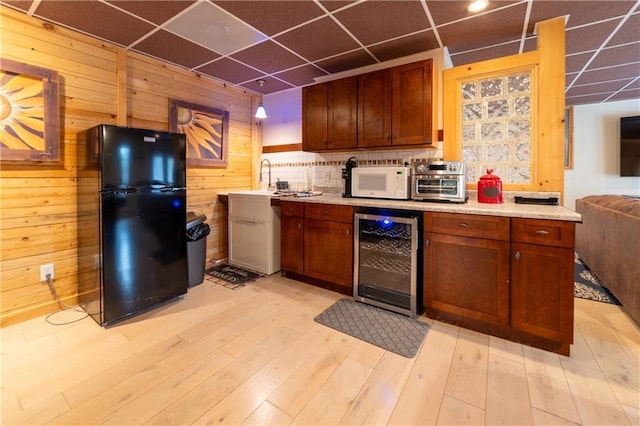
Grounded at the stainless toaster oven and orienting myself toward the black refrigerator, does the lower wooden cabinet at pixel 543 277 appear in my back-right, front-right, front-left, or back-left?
back-left

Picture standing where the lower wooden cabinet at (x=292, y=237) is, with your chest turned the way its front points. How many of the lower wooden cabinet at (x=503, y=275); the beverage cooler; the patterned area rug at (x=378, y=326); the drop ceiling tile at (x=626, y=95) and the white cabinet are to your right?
1

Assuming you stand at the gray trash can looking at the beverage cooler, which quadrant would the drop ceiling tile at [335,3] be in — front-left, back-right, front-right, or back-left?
front-right

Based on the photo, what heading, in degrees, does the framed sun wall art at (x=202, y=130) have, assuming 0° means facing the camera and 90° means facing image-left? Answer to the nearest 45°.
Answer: approximately 315°

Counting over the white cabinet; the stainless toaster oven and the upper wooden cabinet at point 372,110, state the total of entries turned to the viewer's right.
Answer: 0

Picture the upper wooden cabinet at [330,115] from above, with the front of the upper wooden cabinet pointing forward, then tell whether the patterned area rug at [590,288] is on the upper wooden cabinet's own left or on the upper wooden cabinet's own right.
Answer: on the upper wooden cabinet's own left

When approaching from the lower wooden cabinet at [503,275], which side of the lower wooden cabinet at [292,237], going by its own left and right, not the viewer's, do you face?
left

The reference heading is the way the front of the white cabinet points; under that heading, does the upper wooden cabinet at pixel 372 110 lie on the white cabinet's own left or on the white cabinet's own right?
on the white cabinet's own left

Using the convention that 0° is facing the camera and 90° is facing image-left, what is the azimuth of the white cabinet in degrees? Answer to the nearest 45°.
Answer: approximately 45°

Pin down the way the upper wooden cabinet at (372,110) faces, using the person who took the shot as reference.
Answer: facing the viewer and to the left of the viewer

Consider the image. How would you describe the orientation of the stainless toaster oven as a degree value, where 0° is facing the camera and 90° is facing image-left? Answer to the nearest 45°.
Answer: approximately 0°

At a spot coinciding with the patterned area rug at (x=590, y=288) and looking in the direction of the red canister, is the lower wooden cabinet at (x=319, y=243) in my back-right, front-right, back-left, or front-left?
front-right

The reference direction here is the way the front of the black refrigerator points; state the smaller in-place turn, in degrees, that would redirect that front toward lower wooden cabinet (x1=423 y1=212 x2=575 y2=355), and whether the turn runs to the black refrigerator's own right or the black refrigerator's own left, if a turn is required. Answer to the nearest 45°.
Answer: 0° — it already faces it

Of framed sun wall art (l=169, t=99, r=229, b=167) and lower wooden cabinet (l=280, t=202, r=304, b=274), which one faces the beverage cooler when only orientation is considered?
the framed sun wall art

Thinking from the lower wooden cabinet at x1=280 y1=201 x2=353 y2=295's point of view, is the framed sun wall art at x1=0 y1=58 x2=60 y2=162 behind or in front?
in front

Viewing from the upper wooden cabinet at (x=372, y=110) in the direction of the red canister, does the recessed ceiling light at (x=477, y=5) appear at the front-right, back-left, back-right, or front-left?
front-right

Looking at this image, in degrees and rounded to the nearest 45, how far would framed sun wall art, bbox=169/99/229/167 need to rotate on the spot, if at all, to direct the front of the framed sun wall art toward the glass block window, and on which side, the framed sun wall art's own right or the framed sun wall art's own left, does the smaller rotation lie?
0° — it already faces it

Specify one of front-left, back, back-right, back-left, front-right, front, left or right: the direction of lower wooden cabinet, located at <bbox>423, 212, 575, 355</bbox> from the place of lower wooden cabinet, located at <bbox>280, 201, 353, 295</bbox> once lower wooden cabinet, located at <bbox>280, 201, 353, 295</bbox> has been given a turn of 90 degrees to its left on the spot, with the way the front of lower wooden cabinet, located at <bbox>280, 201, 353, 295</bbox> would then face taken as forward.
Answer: front
